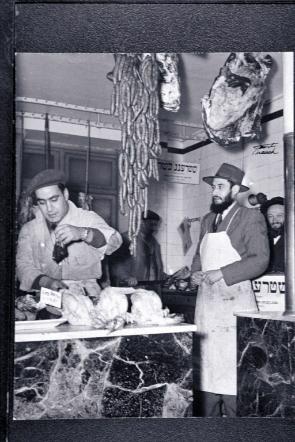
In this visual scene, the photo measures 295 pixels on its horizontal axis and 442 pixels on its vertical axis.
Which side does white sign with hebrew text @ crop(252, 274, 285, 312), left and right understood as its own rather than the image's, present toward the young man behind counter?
right

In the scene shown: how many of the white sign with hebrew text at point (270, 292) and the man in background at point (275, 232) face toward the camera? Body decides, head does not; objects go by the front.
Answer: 2

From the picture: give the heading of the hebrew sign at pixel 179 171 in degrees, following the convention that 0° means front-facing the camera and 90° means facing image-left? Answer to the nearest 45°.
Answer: approximately 0°
